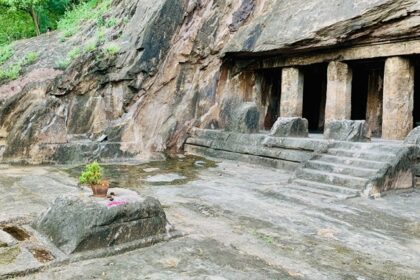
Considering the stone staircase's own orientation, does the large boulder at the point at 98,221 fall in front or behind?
in front

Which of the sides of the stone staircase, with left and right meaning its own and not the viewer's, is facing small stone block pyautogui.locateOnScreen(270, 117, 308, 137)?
right

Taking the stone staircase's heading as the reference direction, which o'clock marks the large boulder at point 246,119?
The large boulder is roughly at 3 o'clock from the stone staircase.

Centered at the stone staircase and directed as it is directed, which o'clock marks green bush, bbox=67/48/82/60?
The green bush is roughly at 2 o'clock from the stone staircase.

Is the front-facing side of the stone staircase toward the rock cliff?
no

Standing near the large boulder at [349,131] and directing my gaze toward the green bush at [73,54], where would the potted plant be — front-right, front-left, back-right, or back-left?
front-left

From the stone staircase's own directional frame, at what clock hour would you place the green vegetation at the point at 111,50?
The green vegetation is roughly at 2 o'clock from the stone staircase.

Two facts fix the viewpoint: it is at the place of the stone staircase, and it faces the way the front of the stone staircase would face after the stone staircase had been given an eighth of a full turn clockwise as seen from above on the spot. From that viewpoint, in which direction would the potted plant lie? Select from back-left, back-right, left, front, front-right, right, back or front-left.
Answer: front-left

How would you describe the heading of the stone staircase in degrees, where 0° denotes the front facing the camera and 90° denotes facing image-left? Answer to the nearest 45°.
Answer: approximately 45°

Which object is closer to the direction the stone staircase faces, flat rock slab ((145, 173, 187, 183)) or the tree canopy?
the flat rock slab
